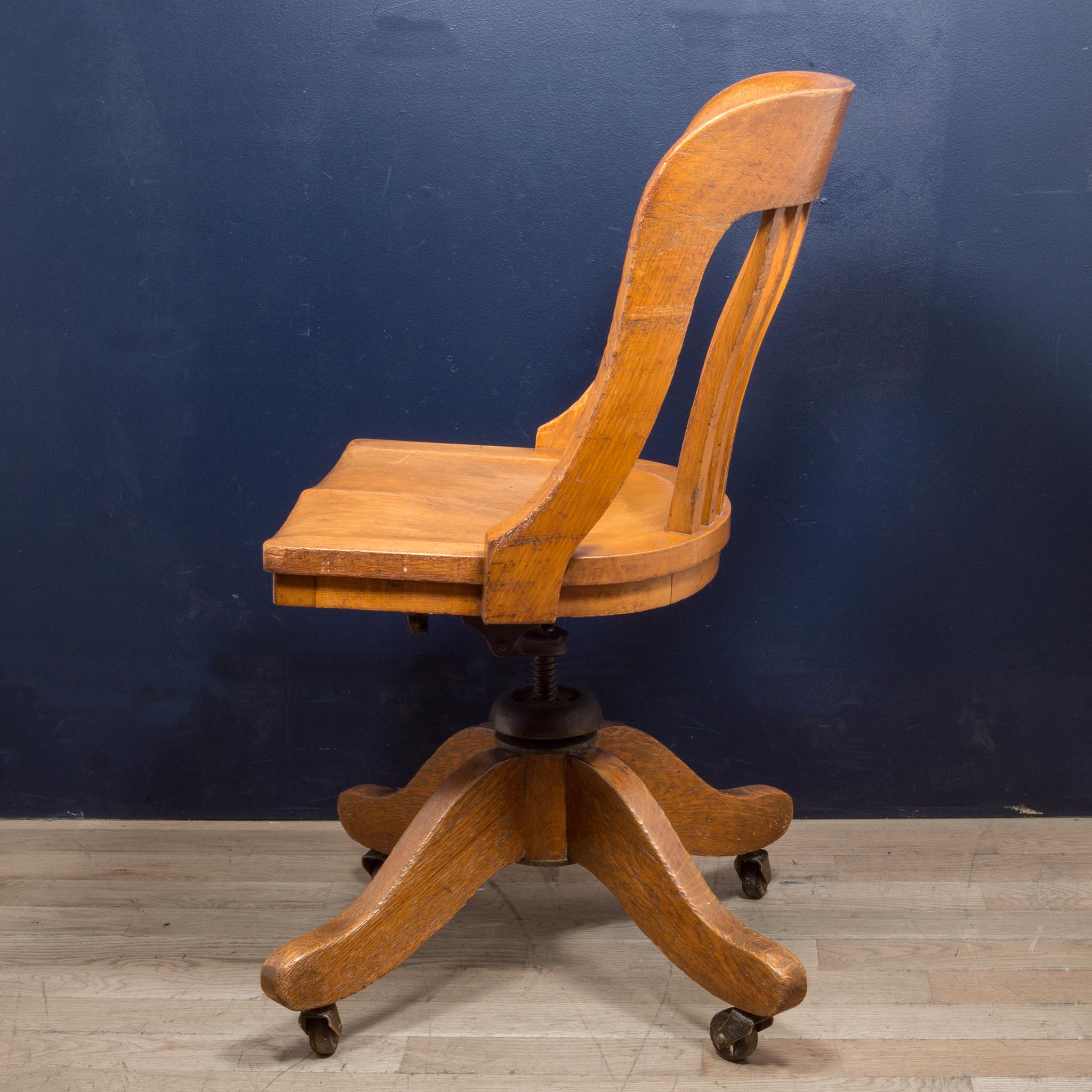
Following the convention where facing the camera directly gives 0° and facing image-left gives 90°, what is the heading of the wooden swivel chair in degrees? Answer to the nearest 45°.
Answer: approximately 90°
